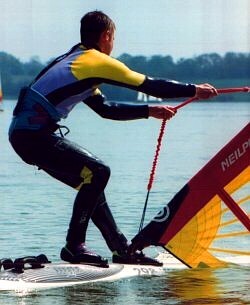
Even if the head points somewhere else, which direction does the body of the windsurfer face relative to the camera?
to the viewer's right

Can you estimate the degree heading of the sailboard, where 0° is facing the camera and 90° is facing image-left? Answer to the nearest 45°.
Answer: approximately 270°
